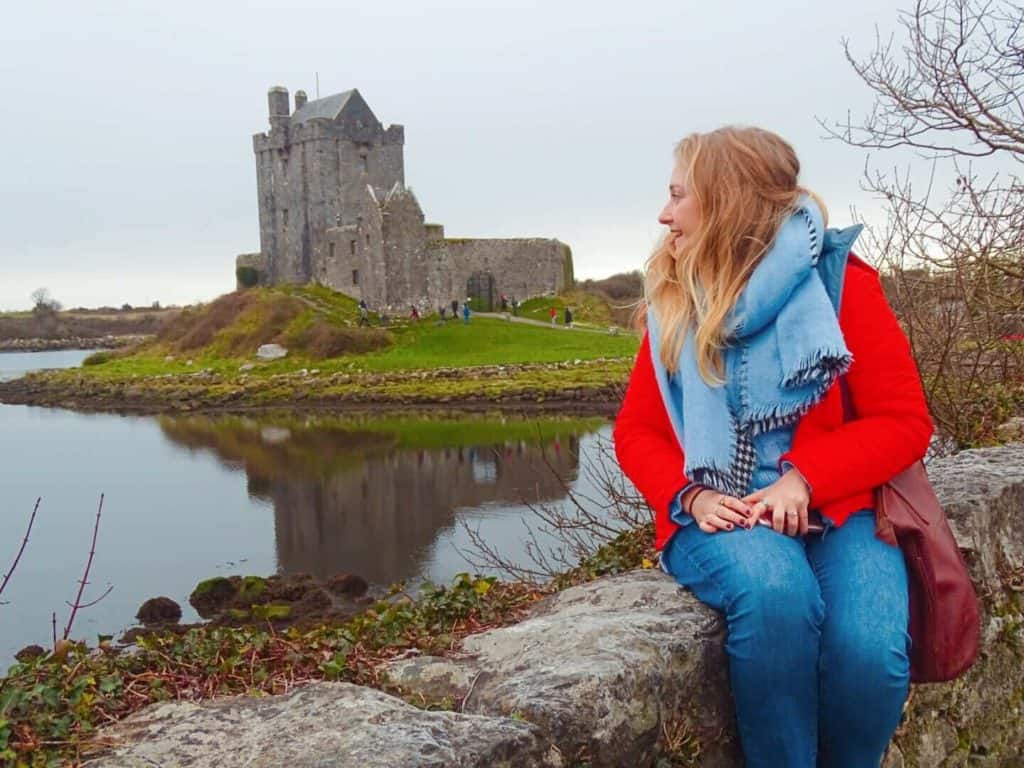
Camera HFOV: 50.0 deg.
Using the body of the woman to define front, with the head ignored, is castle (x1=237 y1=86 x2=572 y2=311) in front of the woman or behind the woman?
behind

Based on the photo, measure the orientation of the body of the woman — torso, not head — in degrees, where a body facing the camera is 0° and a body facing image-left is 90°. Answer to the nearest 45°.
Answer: approximately 0°

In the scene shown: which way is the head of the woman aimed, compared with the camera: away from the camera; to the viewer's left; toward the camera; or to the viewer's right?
to the viewer's left

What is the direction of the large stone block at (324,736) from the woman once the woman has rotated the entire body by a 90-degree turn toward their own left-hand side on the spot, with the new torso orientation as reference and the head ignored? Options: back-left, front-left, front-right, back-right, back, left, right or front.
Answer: back-right

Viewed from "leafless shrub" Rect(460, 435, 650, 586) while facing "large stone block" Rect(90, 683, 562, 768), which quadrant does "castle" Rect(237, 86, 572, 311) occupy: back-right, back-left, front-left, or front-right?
back-right

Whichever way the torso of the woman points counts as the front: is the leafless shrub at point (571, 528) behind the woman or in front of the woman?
behind
